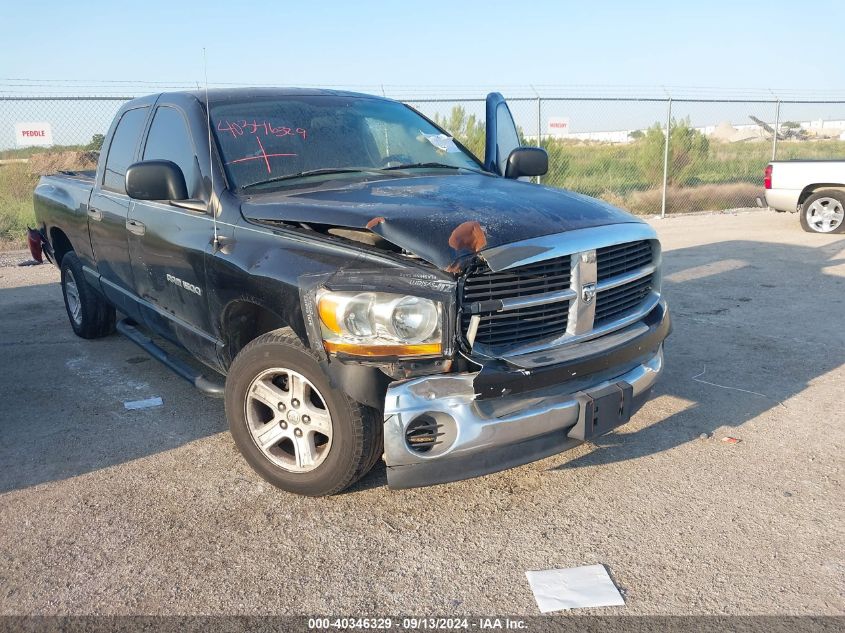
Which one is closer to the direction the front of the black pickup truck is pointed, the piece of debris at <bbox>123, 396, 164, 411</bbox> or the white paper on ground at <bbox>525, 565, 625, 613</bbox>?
the white paper on ground

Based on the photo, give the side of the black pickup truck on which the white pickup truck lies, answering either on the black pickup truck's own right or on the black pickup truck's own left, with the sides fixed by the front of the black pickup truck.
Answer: on the black pickup truck's own left

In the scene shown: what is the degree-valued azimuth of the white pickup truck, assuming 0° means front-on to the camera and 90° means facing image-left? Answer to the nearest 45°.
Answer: approximately 270°

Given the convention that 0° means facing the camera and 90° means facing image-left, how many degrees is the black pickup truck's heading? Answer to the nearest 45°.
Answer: approximately 315°

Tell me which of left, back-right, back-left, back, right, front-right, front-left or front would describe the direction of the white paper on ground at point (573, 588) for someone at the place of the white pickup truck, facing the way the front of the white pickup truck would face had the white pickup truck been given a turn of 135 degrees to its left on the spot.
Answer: back-left

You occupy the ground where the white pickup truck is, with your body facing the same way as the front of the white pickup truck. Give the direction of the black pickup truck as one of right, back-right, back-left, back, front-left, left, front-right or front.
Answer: right

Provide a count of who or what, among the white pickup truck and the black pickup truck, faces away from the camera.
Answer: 0

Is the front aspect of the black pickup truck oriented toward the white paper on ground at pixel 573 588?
yes
